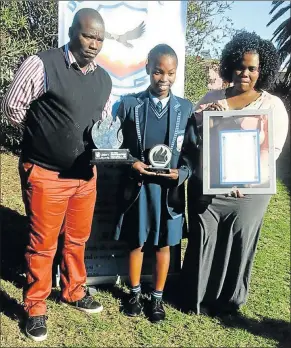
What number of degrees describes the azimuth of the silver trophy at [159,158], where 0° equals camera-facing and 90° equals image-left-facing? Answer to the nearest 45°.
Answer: approximately 0°

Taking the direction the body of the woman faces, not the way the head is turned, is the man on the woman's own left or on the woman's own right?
on the woman's own right

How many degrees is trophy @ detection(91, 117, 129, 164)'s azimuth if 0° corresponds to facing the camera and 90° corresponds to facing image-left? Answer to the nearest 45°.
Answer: approximately 0°

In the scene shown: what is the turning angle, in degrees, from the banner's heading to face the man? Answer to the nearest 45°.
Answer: approximately 45° to its right

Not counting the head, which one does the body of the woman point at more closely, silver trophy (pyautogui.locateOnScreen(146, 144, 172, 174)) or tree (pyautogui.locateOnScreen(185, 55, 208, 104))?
the silver trophy

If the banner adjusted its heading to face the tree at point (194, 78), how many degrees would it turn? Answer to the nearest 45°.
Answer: approximately 180°

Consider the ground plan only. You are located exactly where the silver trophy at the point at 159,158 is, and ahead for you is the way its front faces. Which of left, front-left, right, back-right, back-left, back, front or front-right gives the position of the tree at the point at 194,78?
back
